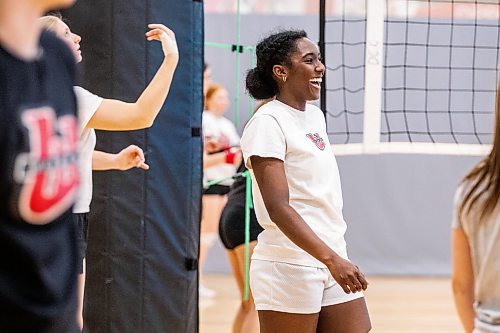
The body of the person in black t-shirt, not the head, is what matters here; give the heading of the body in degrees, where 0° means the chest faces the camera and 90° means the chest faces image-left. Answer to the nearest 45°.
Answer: approximately 315°

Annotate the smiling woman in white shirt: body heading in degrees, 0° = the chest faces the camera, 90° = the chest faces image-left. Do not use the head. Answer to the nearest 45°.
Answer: approximately 315°

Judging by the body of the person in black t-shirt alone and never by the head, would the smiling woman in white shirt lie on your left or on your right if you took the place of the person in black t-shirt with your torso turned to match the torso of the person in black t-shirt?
on your left

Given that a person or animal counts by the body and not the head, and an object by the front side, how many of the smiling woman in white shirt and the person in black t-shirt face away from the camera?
0

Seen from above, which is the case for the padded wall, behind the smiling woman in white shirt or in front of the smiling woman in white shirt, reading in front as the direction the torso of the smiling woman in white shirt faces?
behind

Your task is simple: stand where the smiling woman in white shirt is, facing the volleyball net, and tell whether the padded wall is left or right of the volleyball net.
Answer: left

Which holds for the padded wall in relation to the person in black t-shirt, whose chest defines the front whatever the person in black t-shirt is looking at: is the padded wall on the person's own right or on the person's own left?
on the person's own left

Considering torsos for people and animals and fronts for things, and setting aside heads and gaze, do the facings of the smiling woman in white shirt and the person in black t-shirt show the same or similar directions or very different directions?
same or similar directions

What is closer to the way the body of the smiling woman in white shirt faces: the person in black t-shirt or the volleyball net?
the person in black t-shirt
